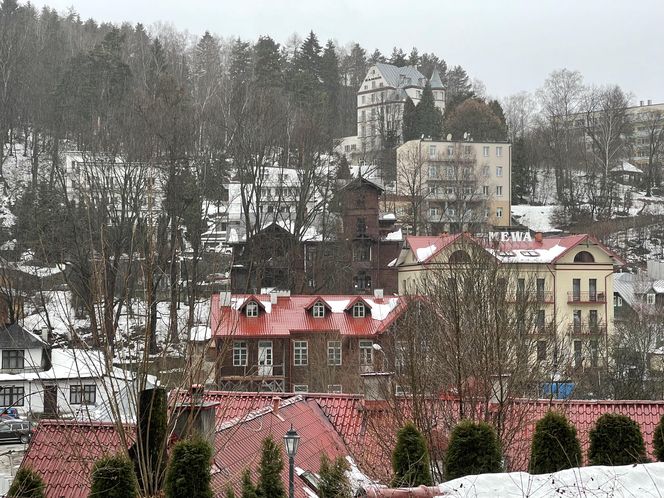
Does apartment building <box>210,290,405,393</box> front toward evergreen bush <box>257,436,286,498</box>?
yes

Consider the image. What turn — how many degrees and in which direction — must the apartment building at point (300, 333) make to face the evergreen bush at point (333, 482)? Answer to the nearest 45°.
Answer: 0° — it already faces it

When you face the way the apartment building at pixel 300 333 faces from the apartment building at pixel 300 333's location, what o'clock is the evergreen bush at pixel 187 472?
The evergreen bush is roughly at 12 o'clock from the apartment building.

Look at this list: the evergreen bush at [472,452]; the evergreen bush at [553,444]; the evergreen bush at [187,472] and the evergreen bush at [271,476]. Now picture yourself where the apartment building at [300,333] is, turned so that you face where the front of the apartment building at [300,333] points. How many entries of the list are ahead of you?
4

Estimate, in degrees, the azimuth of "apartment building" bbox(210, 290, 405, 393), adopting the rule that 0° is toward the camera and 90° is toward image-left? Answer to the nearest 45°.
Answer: approximately 0°

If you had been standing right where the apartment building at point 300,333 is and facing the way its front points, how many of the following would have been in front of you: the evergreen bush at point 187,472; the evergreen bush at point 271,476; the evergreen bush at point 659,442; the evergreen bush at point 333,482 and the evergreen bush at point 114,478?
5

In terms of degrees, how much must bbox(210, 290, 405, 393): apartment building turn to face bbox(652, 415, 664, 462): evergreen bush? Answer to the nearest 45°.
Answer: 0° — it already faces it

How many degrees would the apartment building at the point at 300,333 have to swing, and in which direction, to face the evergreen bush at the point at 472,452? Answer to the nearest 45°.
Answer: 0° — it already faces it

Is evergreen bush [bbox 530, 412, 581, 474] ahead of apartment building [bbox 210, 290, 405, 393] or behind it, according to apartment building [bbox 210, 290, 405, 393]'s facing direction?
ahead

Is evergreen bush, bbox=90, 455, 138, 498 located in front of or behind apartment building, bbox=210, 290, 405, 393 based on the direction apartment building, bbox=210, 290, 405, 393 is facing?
in front

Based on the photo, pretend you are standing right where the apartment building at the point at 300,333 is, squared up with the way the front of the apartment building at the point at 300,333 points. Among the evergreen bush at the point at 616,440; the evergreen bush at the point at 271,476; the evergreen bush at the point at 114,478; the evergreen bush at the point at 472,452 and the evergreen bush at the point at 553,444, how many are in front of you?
5

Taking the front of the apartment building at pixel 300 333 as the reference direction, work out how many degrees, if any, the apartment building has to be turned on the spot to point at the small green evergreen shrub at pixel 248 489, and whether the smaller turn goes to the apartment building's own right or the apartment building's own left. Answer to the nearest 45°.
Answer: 0° — it already faces it
